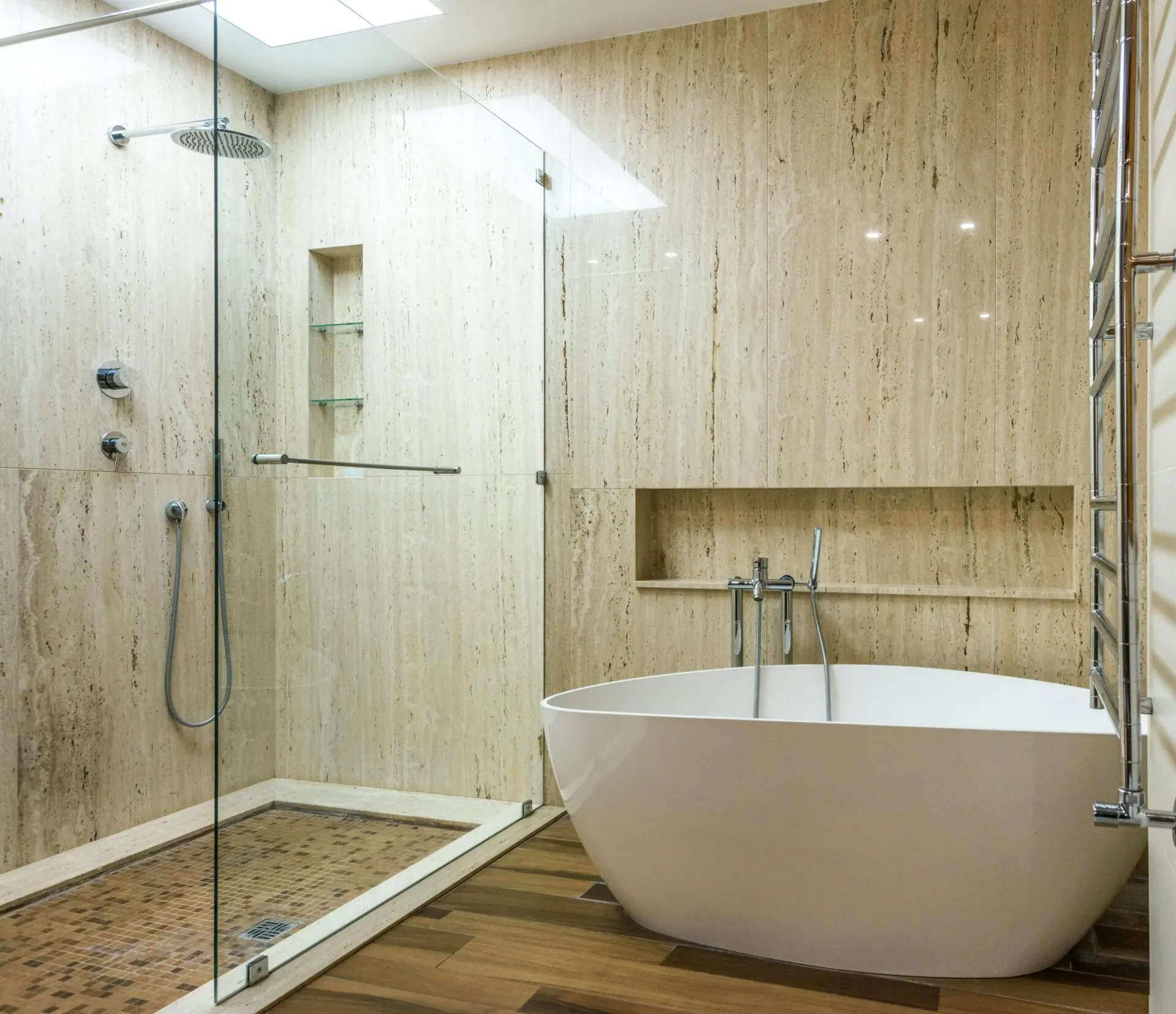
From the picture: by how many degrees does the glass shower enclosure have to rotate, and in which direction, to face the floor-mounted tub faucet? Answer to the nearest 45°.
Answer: approximately 45° to its left

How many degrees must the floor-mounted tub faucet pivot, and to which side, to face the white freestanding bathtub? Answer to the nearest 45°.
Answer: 0° — it already faces it

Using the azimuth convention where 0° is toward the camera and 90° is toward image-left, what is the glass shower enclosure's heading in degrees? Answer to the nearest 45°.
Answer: approximately 315°

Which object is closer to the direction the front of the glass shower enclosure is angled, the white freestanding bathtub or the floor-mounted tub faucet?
the white freestanding bathtub

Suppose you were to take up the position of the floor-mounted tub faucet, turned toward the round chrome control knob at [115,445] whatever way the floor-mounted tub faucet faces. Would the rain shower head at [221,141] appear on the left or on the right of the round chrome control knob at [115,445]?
left
